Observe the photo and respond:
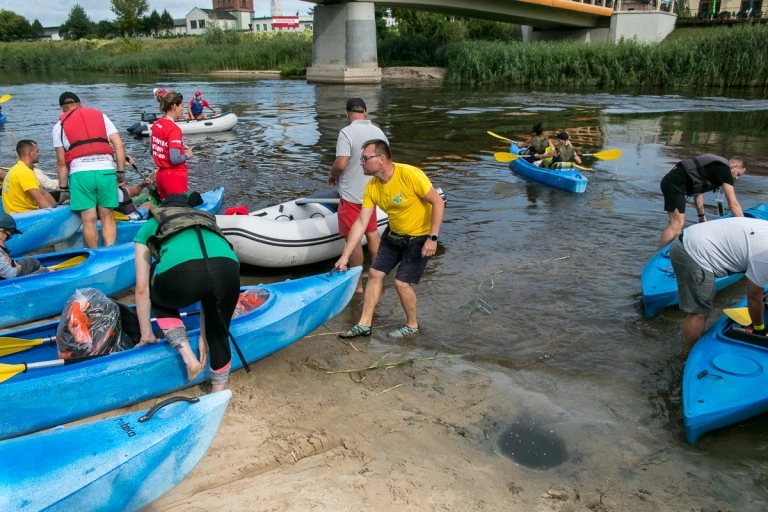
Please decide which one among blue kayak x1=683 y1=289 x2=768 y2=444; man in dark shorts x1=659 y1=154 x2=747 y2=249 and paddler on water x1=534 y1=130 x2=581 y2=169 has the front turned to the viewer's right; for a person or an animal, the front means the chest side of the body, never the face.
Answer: the man in dark shorts

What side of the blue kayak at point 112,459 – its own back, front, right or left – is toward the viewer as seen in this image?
right

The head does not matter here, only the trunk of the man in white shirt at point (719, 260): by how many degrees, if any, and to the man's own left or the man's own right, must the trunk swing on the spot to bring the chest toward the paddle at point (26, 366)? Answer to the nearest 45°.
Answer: approximately 135° to the man's own right

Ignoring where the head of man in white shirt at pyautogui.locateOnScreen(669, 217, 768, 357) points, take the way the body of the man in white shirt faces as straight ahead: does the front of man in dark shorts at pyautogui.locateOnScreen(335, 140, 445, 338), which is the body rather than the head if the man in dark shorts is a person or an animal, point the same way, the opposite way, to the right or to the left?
to the right

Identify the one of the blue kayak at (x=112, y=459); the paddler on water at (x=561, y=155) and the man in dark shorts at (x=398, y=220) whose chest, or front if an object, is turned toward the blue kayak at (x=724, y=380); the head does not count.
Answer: the blue kayak at (x=112, y=459)

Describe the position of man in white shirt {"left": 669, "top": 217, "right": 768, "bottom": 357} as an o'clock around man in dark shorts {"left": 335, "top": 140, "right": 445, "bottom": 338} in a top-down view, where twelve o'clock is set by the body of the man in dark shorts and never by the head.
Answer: The man in white shirt is roughly at 8 o'clock from the man in dark shorts.

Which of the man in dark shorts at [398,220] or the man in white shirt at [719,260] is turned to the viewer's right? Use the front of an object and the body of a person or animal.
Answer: the man in white shirt

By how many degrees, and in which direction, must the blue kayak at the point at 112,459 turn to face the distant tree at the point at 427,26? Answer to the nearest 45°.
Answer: approximately 45° to its left

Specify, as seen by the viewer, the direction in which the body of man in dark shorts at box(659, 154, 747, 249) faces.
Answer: to the viewer's right

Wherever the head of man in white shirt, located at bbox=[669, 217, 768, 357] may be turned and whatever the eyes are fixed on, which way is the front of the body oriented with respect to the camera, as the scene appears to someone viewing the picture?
to the viewer's right

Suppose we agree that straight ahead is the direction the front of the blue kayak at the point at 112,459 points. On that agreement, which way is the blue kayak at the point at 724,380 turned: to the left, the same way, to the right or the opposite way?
the opposite way

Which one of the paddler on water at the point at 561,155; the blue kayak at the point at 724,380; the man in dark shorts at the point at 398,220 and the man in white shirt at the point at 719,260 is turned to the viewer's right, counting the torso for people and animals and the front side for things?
the man in white shirt

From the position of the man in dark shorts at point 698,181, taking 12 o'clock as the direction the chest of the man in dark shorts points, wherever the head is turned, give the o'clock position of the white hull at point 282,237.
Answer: The white hull is roughly at 5 o'clock from the man in dark shorts.
